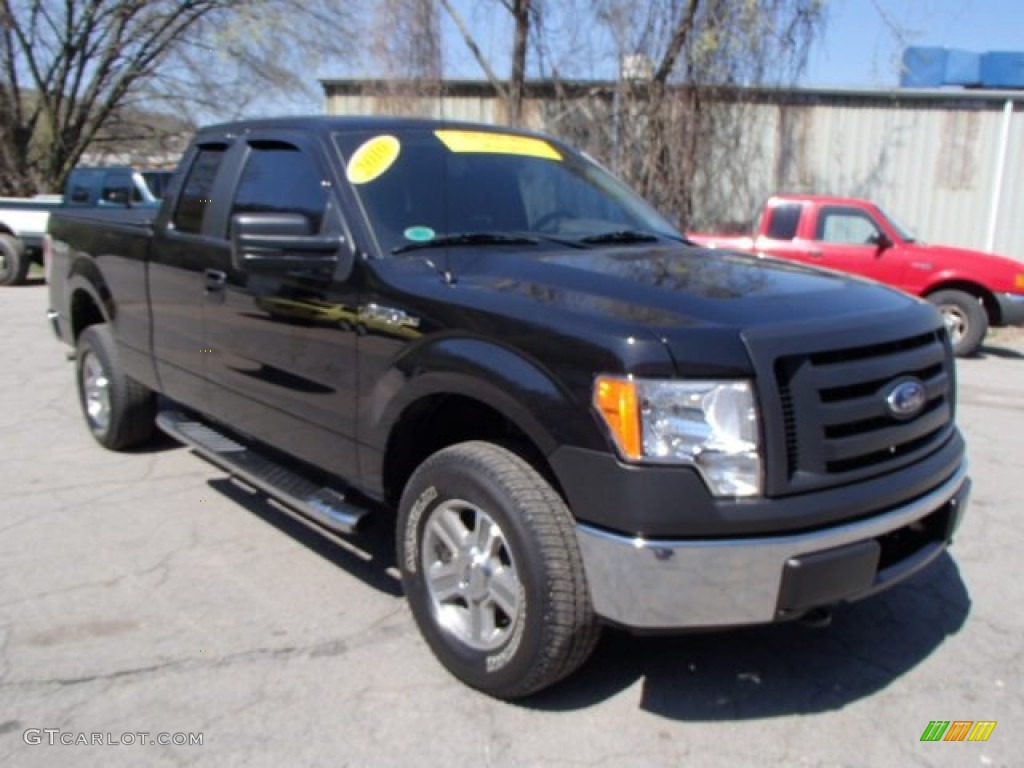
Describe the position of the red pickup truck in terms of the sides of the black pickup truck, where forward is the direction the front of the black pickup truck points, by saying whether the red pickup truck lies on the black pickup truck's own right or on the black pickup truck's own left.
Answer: on the black pickup truck's own left

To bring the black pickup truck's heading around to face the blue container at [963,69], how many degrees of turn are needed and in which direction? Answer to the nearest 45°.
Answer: approximately 90° to its left

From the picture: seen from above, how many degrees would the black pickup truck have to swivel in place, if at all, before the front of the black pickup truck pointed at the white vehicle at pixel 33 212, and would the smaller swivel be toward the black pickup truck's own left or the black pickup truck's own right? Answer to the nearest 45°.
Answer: approximately 180°

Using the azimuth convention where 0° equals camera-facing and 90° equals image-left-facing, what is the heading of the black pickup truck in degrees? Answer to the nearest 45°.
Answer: approximately 315°

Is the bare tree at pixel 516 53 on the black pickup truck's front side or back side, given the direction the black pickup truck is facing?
on the back side

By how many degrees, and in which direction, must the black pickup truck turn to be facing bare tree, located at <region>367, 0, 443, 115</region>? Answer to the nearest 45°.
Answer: approximately 135° to its left

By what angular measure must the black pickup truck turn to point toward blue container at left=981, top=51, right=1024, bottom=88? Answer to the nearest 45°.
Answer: approximately 90° to its left

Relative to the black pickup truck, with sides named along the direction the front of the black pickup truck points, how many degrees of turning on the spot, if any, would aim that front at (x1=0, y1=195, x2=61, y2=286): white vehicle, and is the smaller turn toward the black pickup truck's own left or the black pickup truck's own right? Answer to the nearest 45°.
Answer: approximately 180°

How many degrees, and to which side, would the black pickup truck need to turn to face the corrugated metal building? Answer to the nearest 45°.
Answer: approximately 90° to its left

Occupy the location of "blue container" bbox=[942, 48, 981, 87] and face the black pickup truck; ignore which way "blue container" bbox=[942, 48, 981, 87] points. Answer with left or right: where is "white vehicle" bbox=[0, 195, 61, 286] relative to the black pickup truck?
right
